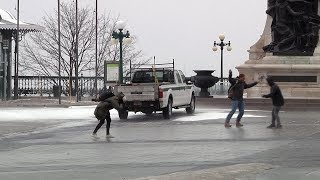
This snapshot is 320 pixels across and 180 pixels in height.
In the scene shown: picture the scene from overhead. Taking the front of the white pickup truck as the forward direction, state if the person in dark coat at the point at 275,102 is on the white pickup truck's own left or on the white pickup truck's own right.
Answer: on the white pickup truck's own right

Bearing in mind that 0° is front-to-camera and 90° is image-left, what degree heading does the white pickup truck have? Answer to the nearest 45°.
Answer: approximately 225°

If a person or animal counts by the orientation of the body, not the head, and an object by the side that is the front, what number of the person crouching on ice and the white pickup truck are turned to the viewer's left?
0

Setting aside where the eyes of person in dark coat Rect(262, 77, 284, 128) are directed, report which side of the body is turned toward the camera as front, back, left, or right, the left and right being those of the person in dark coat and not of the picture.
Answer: left

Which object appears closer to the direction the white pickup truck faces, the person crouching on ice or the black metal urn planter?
the black metal urn planter

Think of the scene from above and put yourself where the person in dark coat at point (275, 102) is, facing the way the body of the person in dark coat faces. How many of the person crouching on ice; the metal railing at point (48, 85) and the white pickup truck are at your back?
0

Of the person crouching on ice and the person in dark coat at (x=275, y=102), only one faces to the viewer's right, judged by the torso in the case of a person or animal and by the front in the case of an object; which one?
the person crouching on ice

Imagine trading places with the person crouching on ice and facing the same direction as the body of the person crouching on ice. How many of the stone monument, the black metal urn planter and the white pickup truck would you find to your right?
0

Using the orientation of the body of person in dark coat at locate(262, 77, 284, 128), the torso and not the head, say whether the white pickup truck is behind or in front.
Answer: in front

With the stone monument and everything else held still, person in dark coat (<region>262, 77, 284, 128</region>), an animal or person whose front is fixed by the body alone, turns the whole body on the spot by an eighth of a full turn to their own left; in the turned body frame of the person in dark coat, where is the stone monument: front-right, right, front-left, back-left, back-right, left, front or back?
back-right

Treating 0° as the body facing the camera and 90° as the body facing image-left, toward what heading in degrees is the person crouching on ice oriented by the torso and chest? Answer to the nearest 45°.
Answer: approximately 270°

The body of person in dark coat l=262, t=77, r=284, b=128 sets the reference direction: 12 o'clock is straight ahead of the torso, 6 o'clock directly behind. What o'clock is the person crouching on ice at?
The person crouching on ice is roughly at 11 o'clock from the person in dark coat.

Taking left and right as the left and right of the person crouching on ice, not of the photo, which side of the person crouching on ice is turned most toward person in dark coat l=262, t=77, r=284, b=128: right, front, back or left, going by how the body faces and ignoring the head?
front

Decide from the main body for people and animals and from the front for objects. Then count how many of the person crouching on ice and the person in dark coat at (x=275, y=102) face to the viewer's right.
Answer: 1
